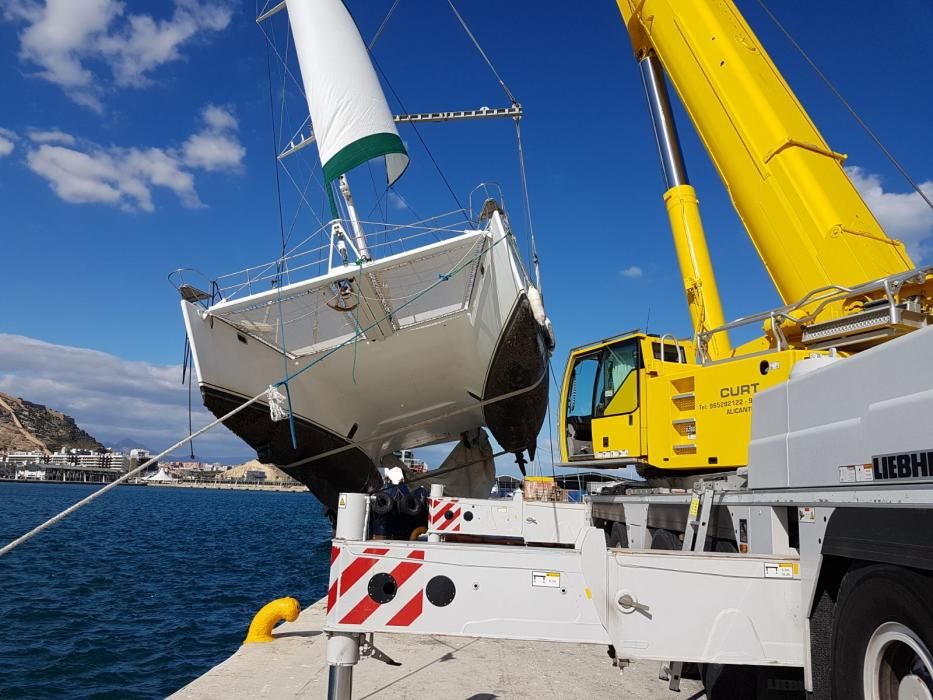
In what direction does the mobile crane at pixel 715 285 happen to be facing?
to the viewer's left

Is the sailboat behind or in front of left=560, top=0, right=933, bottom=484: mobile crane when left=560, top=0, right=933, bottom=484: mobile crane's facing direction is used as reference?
in front
